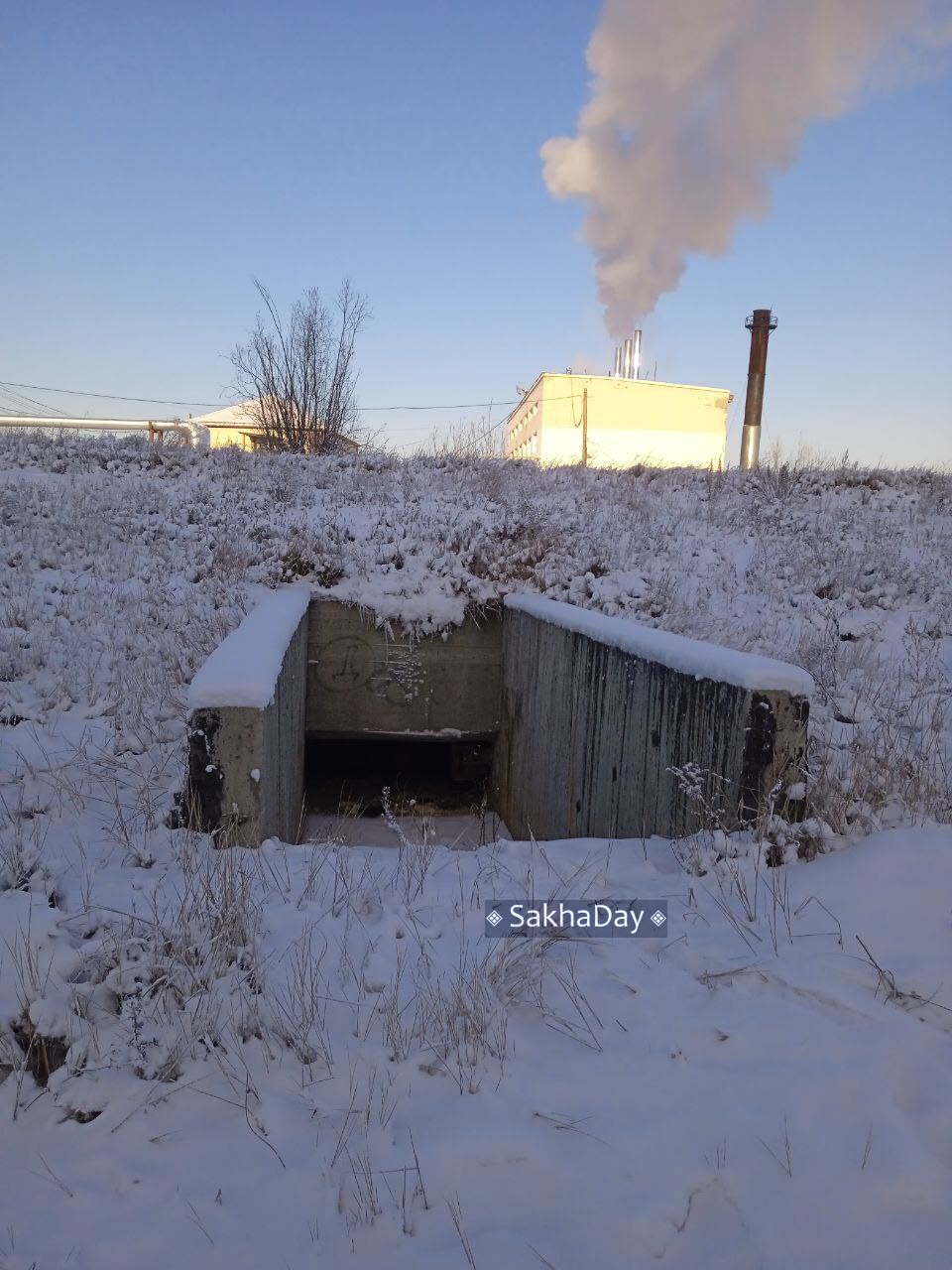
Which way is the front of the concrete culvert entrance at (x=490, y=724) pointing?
toward the camera

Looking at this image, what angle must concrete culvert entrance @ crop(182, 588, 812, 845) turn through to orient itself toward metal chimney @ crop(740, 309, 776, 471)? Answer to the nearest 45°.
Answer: approximately 180°

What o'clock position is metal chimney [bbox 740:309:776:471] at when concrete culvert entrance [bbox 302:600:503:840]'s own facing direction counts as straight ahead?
The metal chimney is roughly at 7 o'clock from the concrete culvert entrance.

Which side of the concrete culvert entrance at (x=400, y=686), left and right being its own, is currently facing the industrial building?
back

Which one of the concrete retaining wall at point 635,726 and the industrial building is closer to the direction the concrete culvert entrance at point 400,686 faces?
the concrete retaining wall

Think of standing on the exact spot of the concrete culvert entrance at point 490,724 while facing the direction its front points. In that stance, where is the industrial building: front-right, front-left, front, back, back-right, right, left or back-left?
back
